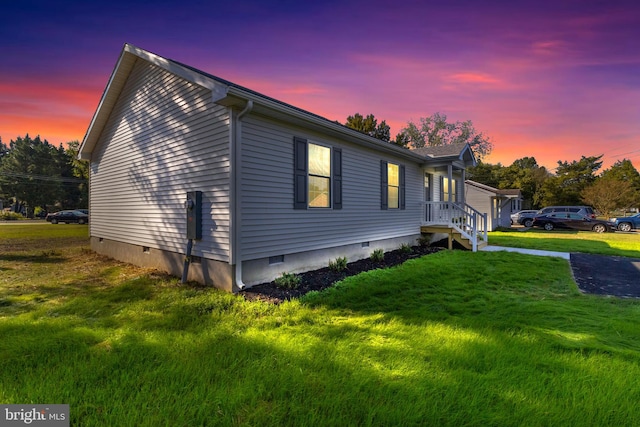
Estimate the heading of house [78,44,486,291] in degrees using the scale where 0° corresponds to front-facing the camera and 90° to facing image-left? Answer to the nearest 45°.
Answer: approximately 315°

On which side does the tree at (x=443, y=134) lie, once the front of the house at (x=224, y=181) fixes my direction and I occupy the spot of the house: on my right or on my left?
on my left

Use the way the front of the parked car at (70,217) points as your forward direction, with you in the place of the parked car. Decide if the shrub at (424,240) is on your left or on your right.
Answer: on your left

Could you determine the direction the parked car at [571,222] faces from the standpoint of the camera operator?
facing to the right of the viewer

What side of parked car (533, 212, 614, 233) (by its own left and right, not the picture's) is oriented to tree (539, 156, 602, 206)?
left

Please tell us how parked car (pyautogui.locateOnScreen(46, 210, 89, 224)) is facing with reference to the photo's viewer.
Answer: facing to the left of the viewer

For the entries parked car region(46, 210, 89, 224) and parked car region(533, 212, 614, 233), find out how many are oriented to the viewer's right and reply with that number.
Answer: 1
